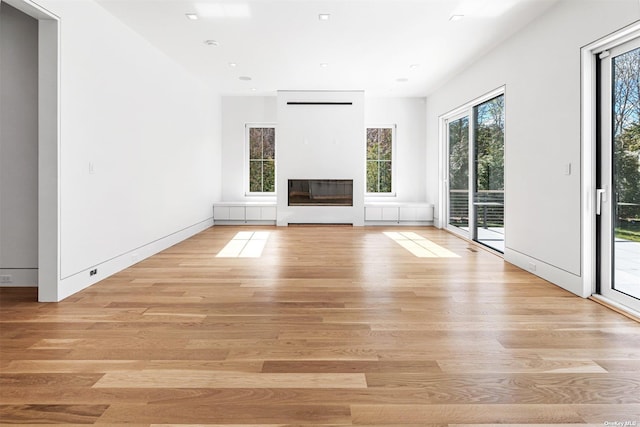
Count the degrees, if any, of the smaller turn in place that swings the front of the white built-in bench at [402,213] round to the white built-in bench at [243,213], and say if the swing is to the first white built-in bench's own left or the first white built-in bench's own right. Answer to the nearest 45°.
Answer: approximately 90° to the first white built-in bench's own right

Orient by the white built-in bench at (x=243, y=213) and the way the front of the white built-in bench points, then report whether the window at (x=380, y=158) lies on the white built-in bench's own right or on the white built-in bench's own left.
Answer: on the white built-in bench's own left

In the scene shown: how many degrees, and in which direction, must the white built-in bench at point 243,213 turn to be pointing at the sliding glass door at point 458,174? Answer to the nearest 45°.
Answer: approximately 45° to its left

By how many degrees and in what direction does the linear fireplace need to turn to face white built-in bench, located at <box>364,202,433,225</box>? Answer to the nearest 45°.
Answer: approximately 90° to its left

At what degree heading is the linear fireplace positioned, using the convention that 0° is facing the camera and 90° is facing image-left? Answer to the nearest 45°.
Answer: approximately 0°
